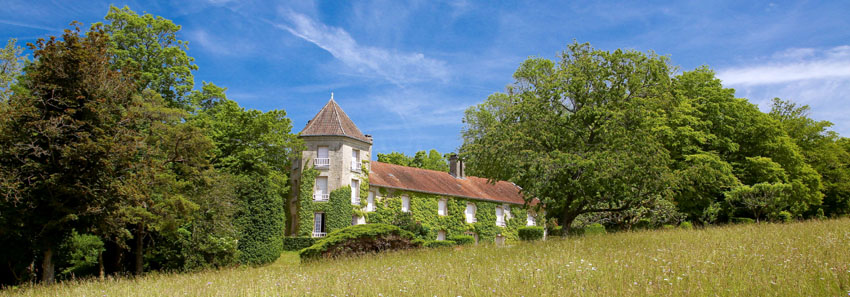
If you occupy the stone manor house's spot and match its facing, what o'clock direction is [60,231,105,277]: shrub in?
The shrub is roughly at 3 o'clock from the stone manor house.

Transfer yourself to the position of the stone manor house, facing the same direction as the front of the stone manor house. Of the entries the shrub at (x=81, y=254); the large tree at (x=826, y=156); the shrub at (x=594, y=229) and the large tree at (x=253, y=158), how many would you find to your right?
2

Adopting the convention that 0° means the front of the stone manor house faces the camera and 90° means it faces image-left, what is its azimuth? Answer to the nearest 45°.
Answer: approximately 315°

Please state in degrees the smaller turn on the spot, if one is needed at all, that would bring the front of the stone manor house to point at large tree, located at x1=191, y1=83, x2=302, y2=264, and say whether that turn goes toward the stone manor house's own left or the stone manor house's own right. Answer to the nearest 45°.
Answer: approximately 90° to the stone manor house's own right

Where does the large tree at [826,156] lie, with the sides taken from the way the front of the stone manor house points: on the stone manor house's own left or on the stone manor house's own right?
on the stone manor house's own left

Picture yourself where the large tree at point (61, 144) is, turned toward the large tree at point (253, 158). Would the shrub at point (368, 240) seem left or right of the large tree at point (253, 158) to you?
right

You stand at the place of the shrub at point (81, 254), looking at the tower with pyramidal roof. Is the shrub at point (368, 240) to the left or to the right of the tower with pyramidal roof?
right

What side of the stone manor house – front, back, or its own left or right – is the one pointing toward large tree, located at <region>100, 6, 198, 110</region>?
right

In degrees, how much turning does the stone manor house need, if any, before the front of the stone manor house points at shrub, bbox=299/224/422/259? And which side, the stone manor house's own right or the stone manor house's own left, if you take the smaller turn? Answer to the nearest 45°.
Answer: approximately 45° to the stone manor house's own right

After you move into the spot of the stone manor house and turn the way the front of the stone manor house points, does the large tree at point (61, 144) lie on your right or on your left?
on your right

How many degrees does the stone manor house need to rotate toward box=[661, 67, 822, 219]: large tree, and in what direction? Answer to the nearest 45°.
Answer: approximately 45° to its left
